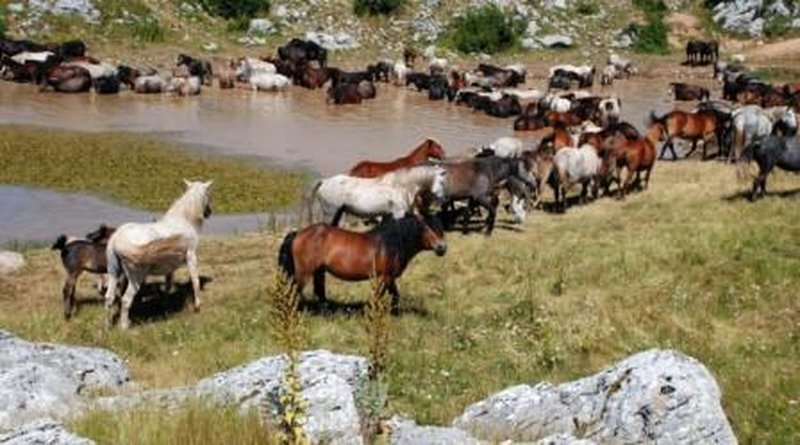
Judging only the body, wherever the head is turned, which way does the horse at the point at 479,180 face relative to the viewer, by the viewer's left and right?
facing to the right of the viewer

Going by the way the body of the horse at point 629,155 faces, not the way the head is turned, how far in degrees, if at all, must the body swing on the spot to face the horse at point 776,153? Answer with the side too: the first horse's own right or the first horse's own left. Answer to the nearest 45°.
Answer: approximately 90° to the first horse's own right

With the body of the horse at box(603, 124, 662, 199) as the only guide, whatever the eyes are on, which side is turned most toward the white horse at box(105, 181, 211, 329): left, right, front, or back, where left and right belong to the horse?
back

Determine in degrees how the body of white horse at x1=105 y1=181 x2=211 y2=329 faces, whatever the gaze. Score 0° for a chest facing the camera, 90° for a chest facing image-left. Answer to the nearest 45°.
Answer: approximately 225°

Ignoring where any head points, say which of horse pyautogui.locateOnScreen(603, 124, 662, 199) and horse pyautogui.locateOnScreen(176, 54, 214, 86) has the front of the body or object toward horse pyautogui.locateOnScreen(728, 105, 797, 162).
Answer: horse pyautogui.locateOnScreen(603, 124, 662, 199)

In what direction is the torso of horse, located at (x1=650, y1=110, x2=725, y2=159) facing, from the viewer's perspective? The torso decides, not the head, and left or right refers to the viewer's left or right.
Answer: facing to the left of the viewer

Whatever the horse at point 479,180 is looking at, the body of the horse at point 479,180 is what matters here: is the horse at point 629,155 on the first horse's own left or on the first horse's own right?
on the first horse's own left

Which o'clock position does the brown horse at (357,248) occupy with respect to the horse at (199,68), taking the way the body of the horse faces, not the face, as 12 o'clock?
The brown horse is roughly at 9 o'clock from the horse.

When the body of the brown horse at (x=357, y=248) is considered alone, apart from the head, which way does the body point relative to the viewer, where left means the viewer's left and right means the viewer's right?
facing to the right of the viewer
